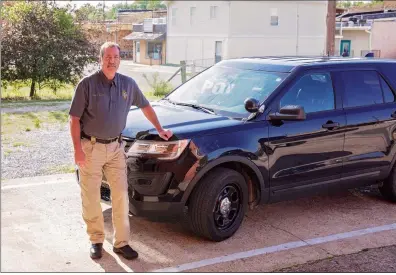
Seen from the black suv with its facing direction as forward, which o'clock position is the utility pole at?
The utility pole is roughly at 5 o'clock from the black suv.

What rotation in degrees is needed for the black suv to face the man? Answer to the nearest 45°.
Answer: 0° — it already faces them

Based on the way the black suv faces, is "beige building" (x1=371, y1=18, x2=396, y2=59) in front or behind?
behind

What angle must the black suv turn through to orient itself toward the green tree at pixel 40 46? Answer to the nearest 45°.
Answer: approximately 90° to its right

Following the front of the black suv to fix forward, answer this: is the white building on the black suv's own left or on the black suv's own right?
on the black suv's own right

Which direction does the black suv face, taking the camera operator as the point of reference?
facing the viewer and to the left of the viewer

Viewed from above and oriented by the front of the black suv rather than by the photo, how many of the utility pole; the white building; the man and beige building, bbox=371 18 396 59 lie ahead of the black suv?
1
